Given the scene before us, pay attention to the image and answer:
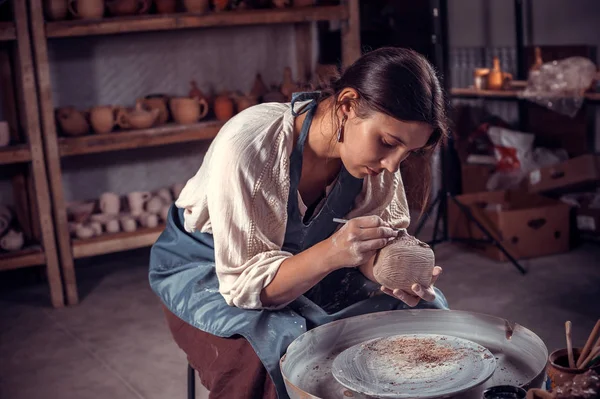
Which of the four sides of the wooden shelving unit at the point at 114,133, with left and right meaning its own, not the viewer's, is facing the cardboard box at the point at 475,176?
left

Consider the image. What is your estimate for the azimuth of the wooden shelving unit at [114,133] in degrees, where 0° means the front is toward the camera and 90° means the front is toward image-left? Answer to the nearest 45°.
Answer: approximately 0°

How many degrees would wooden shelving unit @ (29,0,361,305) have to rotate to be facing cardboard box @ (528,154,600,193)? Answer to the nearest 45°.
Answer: approximately 90° to its left

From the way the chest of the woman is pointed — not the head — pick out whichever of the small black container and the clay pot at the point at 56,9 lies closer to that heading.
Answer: the small black container

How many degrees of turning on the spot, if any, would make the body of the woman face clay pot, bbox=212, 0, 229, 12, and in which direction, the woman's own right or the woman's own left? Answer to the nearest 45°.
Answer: approximately 135° to the woman's own left

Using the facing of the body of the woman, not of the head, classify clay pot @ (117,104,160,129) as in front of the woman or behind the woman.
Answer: behind

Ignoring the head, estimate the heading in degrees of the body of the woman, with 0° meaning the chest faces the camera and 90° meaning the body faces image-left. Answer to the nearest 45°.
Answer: approximately 315°

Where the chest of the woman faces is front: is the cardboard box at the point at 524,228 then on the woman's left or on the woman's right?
on the woman's left

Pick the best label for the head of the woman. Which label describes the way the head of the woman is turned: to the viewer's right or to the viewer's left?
to the viewer's right

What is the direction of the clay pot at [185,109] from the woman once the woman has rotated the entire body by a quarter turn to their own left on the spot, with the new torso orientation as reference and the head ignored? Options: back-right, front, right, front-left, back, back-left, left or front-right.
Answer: front-left

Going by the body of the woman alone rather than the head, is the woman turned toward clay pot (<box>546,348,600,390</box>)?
yes

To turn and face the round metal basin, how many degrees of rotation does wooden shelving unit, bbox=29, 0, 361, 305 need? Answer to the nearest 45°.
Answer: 0° — it already faces it
